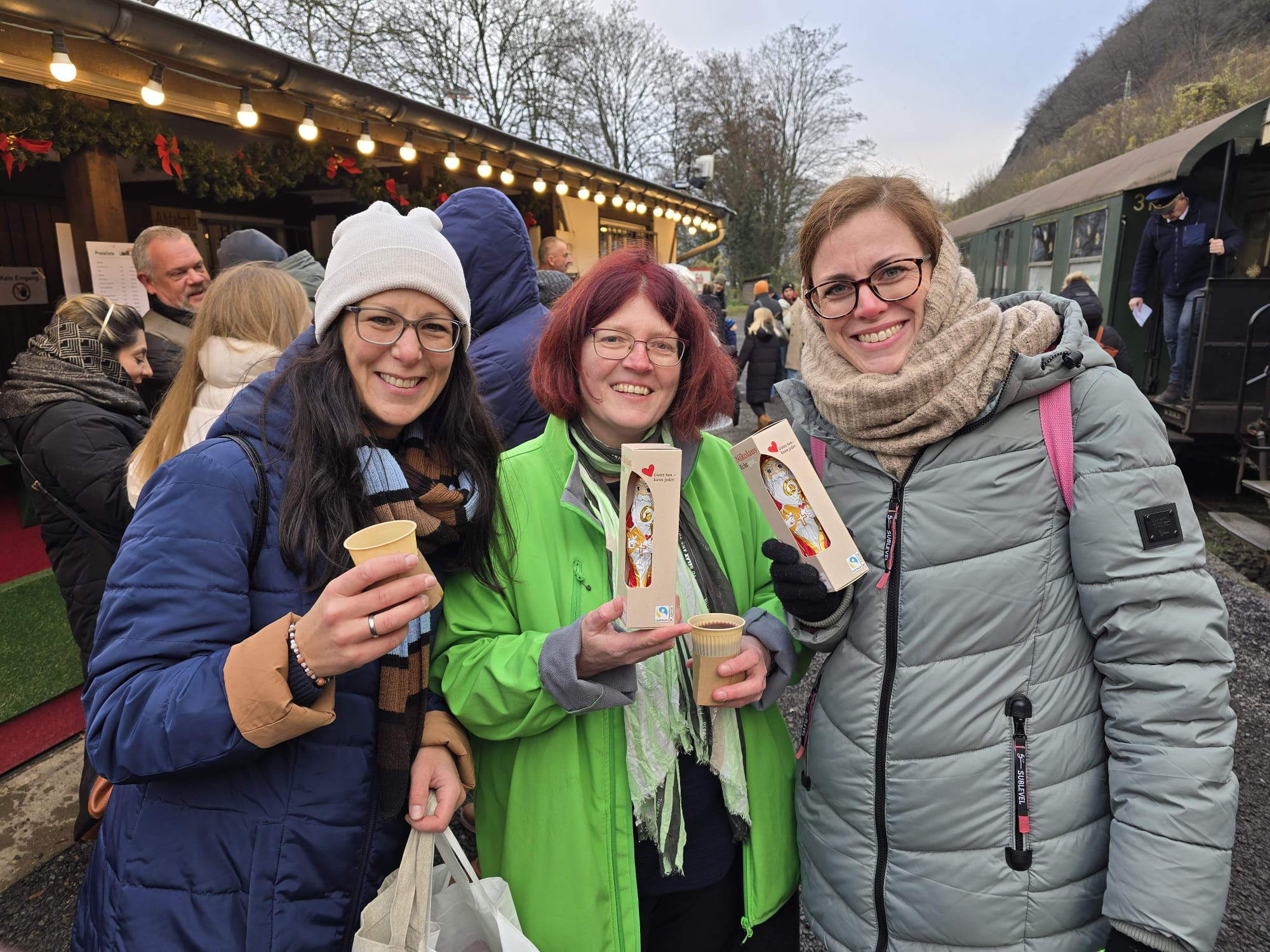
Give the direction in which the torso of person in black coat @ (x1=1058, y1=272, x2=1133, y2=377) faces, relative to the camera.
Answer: away from the camera

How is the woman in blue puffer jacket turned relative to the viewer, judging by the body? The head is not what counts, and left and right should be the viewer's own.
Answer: facing the viewer and to the right of the viewer

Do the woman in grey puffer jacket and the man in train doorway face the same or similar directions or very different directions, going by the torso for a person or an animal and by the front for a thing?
same or similar directions

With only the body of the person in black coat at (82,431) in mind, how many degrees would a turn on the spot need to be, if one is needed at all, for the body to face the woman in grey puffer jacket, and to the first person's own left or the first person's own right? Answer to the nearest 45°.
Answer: approximately 45° to the first person's own right

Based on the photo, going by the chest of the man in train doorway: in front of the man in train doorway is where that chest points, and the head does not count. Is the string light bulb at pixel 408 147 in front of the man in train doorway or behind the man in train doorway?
in front

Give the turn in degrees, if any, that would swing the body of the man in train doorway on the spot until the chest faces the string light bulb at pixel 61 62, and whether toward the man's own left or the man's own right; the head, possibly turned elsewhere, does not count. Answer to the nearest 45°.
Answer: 0° — they already face it

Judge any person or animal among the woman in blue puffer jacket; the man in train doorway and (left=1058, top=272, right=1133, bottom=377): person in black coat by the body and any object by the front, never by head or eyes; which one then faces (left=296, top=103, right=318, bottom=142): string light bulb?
the man in train doorway

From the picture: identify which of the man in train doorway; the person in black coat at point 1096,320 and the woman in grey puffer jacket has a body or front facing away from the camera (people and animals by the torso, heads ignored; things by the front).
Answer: the person in black coat

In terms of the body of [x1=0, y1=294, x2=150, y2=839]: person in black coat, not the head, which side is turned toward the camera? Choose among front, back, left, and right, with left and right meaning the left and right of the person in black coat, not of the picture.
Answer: right

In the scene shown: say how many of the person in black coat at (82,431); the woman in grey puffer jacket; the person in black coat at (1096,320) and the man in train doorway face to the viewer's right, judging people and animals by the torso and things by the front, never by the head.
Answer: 1

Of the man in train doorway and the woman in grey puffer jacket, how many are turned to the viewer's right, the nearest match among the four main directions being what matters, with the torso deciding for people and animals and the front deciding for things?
0

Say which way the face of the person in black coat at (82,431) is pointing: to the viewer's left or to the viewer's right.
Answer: to the viewer's right

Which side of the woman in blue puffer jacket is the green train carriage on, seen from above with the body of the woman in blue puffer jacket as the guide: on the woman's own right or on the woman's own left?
on the woman's own left

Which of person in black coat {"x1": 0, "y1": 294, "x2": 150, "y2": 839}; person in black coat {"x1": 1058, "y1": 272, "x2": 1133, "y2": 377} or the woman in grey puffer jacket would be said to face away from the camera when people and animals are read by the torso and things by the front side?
person in black coat {"x1": 1058, "y1": 272, "x2": 1133, "y2": 377}

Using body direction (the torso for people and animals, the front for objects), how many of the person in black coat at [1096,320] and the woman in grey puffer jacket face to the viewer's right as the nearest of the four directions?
0
